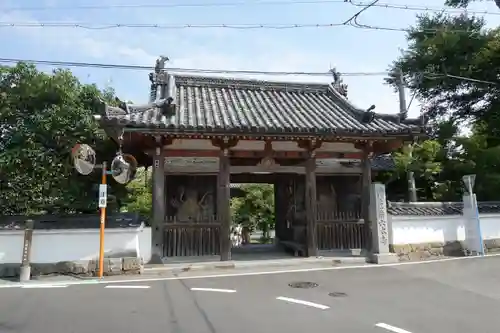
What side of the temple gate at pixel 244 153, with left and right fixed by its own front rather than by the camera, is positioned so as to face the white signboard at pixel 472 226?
left

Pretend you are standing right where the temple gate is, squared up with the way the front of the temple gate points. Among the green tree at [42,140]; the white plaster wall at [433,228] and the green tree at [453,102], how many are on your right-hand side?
1

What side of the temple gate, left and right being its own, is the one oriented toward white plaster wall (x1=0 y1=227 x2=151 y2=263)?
right

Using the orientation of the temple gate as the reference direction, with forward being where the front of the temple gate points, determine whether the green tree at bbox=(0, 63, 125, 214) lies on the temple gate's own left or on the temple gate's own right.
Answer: on the temple gate's own right

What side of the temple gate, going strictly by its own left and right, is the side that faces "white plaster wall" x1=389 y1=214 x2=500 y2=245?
left

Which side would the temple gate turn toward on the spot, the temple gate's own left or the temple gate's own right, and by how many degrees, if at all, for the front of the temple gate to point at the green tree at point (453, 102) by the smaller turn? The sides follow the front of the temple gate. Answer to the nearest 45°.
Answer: approximately 135° to the temple gate's own left

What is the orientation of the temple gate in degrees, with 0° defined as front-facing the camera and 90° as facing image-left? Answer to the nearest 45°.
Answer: approximately 0°

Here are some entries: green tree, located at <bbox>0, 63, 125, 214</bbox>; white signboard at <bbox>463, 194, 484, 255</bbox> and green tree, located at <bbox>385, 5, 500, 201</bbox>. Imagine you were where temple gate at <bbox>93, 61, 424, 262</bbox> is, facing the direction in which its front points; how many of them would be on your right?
1

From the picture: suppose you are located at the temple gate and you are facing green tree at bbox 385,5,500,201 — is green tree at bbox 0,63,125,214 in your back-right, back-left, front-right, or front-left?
back-left
